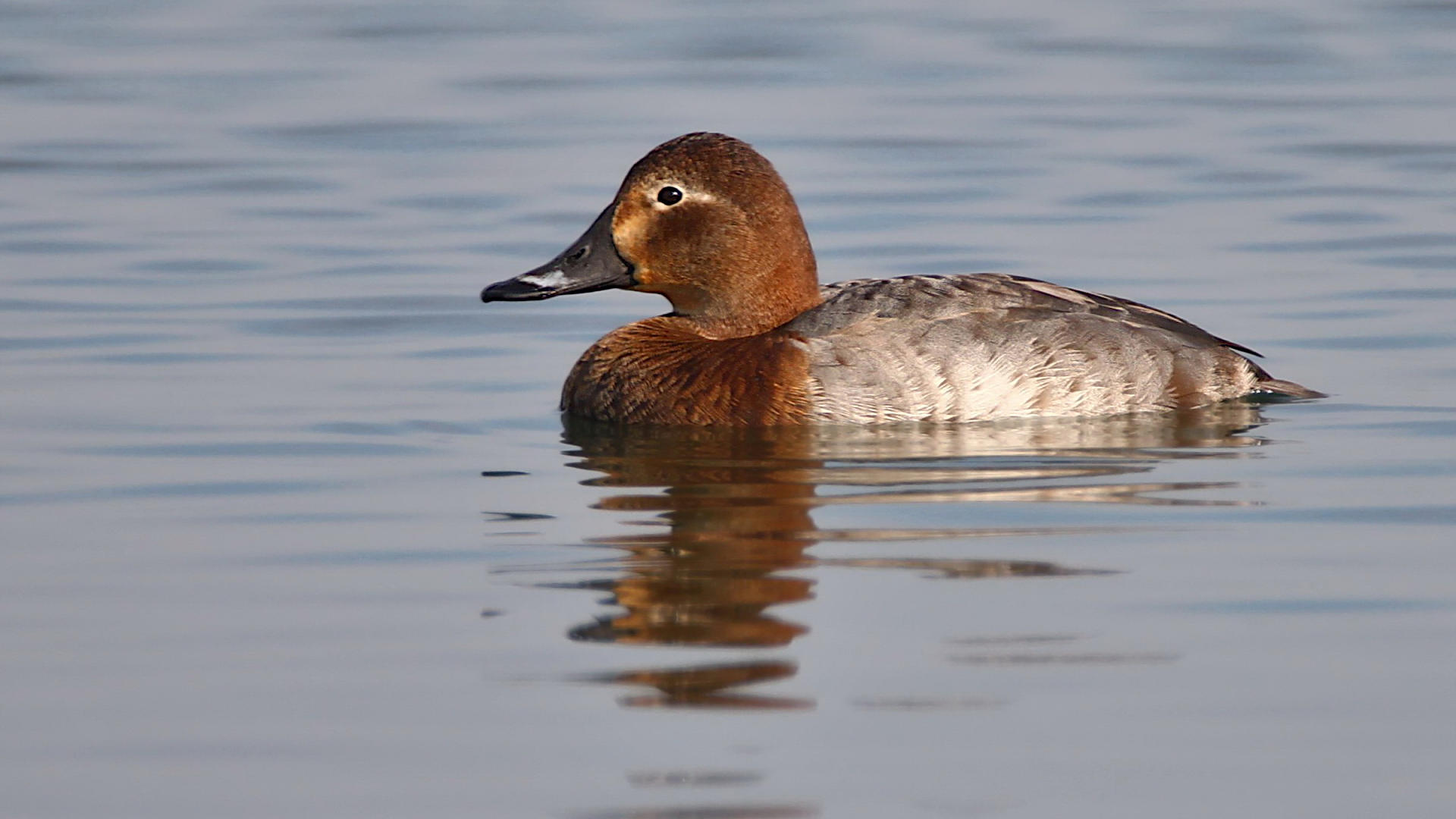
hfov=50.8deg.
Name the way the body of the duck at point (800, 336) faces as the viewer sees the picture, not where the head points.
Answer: to the viewer's left
